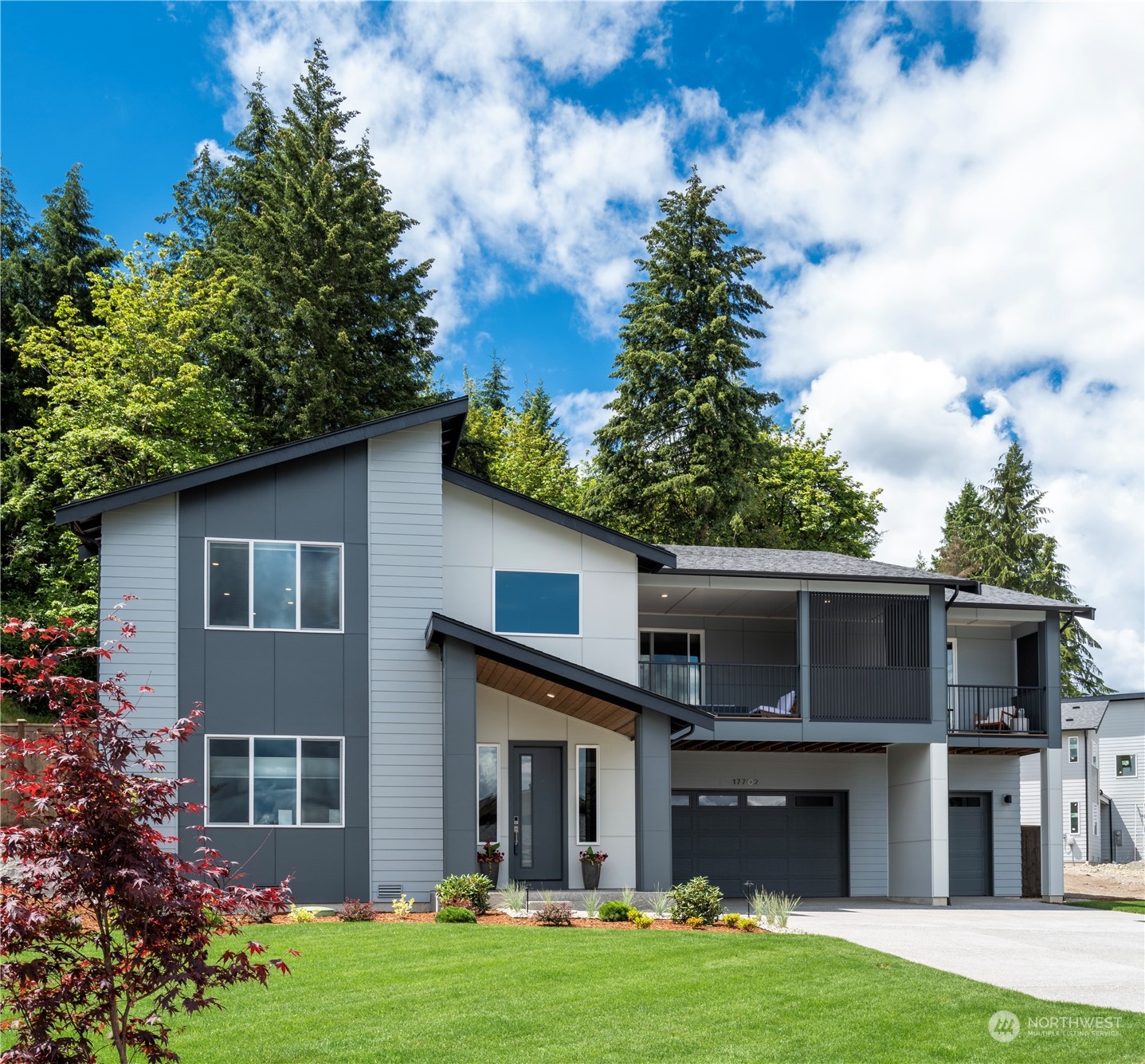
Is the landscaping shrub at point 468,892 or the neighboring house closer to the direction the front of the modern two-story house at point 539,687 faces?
the landscaping shrub

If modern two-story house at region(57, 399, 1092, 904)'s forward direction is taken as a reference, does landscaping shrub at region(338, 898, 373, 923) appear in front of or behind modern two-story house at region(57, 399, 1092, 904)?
in front

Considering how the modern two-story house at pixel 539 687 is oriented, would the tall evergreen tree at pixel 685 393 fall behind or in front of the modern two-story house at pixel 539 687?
behind

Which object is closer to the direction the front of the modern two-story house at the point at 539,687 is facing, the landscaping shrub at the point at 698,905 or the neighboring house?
the landscaping shrub

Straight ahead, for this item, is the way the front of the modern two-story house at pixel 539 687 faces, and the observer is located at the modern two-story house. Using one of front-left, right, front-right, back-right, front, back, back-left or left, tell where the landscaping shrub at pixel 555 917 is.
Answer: front

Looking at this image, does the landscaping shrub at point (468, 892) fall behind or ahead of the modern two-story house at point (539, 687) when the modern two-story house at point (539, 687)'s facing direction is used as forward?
ahead

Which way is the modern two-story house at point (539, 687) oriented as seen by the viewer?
toward the camera
